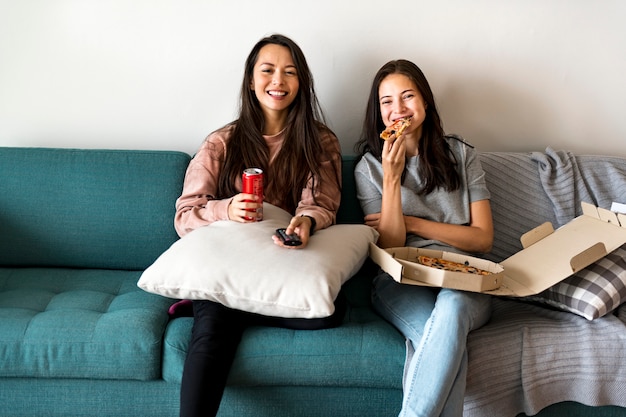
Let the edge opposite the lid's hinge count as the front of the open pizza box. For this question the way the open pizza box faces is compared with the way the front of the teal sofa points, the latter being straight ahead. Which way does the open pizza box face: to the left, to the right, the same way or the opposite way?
to the right

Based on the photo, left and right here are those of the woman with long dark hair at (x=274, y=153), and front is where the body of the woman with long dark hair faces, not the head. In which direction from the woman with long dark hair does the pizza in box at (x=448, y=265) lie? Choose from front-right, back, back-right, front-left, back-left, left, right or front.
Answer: front-left

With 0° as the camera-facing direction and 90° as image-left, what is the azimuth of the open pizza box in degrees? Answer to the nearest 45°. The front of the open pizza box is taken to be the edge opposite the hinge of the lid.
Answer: approximately 90°

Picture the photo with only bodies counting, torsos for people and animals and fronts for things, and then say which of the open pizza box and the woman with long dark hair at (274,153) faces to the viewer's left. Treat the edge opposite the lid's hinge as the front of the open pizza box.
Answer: the open pizza box

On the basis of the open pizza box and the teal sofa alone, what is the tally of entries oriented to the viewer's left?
1
